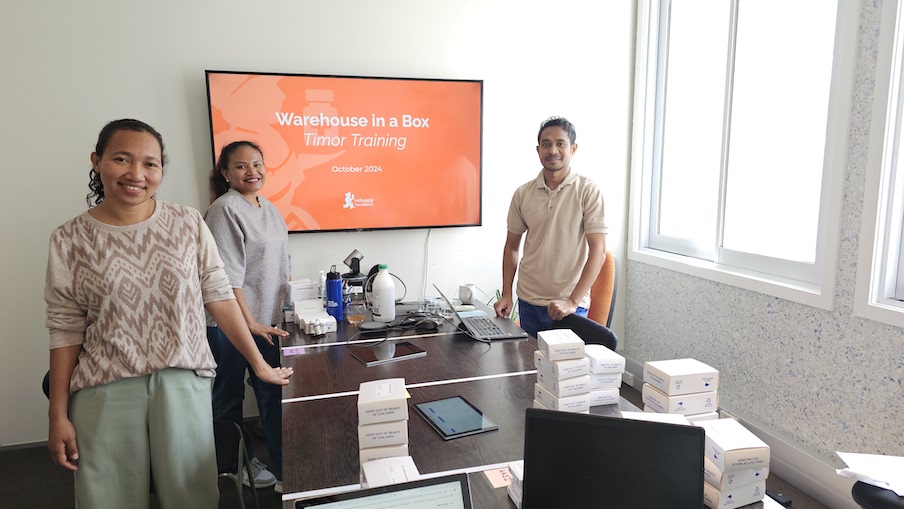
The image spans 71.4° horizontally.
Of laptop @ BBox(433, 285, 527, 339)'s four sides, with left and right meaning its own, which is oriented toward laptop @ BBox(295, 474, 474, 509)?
right

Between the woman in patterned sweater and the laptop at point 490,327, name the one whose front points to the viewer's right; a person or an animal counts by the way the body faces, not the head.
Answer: the laptop

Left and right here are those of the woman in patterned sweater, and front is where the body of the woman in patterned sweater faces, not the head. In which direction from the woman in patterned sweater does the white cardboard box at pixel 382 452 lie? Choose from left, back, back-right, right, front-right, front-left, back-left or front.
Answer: front-left

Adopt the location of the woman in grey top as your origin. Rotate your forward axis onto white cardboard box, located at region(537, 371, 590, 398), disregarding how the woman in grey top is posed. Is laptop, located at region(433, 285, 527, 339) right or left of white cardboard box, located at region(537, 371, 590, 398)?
left

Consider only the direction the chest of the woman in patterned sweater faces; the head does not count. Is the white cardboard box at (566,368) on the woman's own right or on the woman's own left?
on the woman's own left

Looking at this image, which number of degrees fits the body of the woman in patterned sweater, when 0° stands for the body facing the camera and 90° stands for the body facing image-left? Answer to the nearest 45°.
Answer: approximately 0°

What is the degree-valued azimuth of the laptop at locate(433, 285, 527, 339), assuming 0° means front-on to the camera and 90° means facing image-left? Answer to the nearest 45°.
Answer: approximately 270°

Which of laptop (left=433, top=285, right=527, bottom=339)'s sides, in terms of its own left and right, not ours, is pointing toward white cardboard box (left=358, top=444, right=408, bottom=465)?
right

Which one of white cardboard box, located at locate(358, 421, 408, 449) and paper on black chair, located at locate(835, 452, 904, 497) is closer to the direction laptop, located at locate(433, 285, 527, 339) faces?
the paper on black chair

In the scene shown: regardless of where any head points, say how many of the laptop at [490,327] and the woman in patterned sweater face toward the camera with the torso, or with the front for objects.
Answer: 1
